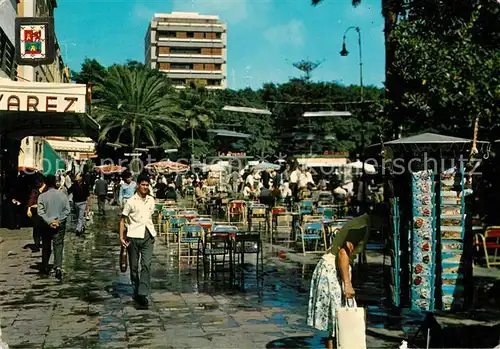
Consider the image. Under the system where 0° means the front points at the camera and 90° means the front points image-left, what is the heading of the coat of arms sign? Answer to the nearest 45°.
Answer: approximately 0°

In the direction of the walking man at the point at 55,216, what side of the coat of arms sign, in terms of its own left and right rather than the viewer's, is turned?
front

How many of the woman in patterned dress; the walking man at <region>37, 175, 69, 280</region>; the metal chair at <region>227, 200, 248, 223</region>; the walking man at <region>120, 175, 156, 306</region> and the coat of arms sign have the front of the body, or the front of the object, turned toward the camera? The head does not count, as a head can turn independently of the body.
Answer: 3

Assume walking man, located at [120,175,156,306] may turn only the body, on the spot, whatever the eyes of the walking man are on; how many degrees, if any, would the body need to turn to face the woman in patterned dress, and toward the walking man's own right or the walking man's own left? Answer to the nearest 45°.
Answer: approximately 45° to the walking man's own left

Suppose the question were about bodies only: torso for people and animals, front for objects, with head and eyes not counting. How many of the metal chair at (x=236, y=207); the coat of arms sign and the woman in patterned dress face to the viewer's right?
1

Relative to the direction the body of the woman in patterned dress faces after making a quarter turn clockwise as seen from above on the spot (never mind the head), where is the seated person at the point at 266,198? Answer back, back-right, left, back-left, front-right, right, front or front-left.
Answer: back

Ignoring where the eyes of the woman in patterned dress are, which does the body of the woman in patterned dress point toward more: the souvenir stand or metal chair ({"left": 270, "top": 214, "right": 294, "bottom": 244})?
the souvenir stand

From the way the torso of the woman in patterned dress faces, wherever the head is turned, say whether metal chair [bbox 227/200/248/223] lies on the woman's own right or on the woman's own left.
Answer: on the woman's own left
